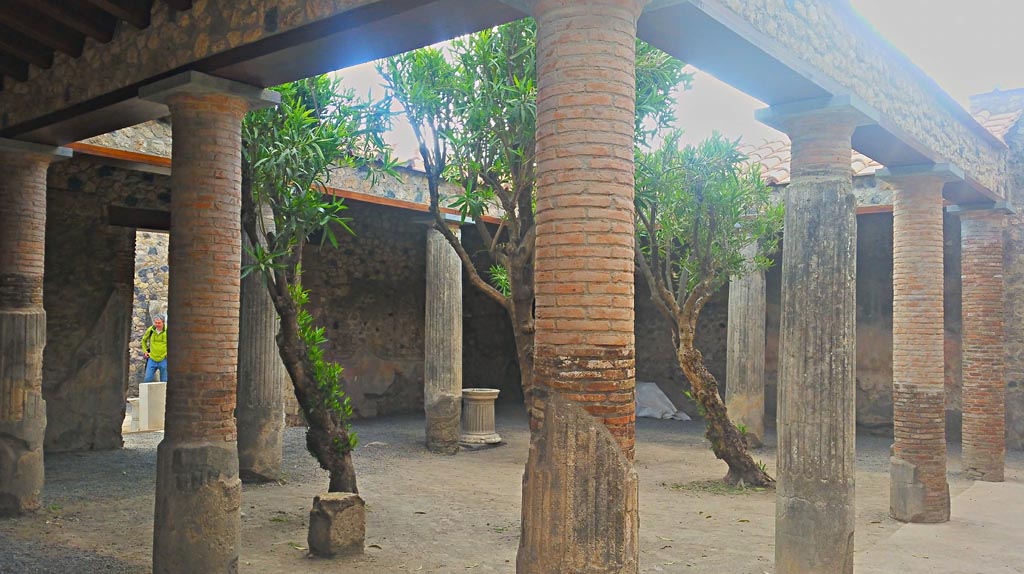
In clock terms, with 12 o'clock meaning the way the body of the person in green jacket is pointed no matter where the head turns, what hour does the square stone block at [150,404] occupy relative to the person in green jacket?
The square stone block is roughly at 12 o'clock from the person in green jacket.

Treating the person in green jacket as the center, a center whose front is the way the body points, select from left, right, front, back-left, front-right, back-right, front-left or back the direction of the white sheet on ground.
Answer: left

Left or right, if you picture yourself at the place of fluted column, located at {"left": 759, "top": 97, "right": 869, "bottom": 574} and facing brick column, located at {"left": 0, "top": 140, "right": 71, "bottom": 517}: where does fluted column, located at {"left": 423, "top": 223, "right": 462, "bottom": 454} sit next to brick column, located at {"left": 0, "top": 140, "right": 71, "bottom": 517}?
right

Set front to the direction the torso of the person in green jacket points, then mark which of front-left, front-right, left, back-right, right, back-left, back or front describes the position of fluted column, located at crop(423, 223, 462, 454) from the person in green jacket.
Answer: front-left

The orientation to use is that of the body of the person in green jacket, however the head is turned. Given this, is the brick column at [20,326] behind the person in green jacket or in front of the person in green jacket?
in front

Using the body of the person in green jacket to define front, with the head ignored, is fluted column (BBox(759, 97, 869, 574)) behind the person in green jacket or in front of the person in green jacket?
in front

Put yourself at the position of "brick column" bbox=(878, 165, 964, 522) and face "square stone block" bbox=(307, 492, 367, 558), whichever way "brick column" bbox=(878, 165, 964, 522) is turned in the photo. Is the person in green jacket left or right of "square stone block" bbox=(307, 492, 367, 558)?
right

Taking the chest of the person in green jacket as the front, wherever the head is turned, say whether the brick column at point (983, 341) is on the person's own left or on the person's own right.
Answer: on the person's own left

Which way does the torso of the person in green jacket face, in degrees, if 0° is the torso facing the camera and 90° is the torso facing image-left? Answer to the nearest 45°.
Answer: approximately 0°

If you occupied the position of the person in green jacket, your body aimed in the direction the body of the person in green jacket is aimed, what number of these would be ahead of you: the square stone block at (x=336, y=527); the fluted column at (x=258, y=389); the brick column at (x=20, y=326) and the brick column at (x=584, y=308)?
4

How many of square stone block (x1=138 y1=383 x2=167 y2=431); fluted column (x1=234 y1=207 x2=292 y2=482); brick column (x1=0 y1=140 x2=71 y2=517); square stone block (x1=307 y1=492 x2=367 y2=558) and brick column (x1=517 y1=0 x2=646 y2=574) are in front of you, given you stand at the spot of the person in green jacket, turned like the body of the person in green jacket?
5

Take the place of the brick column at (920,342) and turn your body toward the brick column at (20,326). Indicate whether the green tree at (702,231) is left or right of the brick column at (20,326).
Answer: right

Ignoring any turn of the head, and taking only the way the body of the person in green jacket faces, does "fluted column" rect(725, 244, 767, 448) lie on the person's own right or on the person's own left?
on the person's own left

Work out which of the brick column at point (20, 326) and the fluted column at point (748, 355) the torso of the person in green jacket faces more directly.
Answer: the brick column

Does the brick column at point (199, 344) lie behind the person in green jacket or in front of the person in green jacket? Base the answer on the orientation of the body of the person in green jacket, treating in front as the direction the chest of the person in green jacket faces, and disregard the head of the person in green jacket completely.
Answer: in front
